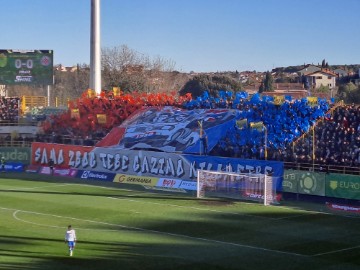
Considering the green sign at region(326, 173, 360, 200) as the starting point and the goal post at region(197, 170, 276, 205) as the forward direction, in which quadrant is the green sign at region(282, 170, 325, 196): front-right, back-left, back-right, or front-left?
front-right

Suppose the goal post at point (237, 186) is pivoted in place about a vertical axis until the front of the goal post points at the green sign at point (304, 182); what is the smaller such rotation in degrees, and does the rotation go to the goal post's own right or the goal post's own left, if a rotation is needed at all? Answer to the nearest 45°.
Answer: approximately 135° to the goal post's own left

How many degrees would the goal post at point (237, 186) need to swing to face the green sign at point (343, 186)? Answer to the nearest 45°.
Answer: approximately 135° to its left

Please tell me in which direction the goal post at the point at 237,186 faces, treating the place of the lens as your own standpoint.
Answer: facing the viewer and to the left of the viewer

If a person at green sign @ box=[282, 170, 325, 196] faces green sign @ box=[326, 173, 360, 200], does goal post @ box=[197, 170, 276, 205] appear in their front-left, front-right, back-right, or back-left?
back-right
